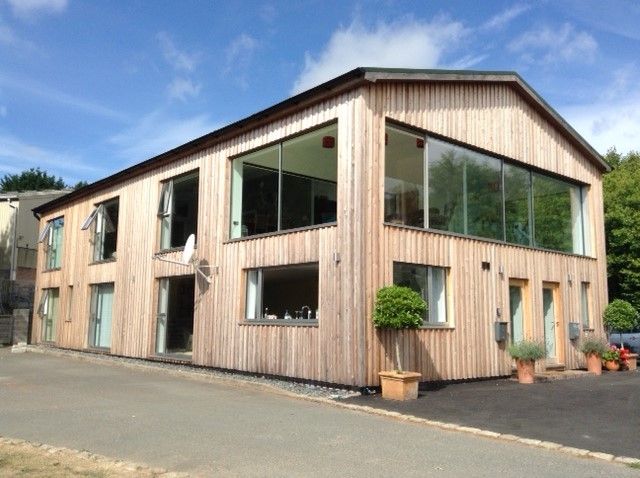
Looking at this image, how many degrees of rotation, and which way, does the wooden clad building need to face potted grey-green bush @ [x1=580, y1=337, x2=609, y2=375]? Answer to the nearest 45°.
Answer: approximately 45° to its left

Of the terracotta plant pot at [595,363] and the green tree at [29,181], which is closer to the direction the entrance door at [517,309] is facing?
the terracotta plant pot

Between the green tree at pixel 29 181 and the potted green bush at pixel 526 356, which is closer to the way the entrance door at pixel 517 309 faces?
the potted green bush

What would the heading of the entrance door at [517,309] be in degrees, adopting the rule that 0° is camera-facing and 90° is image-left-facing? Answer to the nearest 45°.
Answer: approximately 315°

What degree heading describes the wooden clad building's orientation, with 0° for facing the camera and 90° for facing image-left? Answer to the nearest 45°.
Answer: approximately 315°

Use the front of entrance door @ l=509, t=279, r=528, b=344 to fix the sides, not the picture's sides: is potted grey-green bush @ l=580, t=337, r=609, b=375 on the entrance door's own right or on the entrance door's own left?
on the entrance door's own left

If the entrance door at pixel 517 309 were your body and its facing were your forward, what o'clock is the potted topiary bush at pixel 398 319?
The potted topiary bush is roughly at 2 o'clock from the entrance door.

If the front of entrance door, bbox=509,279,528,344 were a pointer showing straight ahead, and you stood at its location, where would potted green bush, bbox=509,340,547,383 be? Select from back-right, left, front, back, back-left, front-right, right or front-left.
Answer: front-right

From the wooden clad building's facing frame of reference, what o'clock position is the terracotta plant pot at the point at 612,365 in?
The terracotta plant pot is roughly at 10 o'clock from the wooden clad building.

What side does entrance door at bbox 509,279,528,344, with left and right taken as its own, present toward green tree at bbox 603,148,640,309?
left

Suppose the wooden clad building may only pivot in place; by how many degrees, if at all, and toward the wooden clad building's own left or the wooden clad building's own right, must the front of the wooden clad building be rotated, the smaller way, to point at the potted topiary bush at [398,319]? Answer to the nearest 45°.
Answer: approximately 45° to the wooden clad building's own right

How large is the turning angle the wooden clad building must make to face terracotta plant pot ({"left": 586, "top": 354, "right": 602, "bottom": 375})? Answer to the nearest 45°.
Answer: approximately 45° to its left

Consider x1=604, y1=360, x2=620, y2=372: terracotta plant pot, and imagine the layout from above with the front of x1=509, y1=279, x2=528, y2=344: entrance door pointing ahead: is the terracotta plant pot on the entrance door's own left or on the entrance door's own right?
on the entrance door's own left
